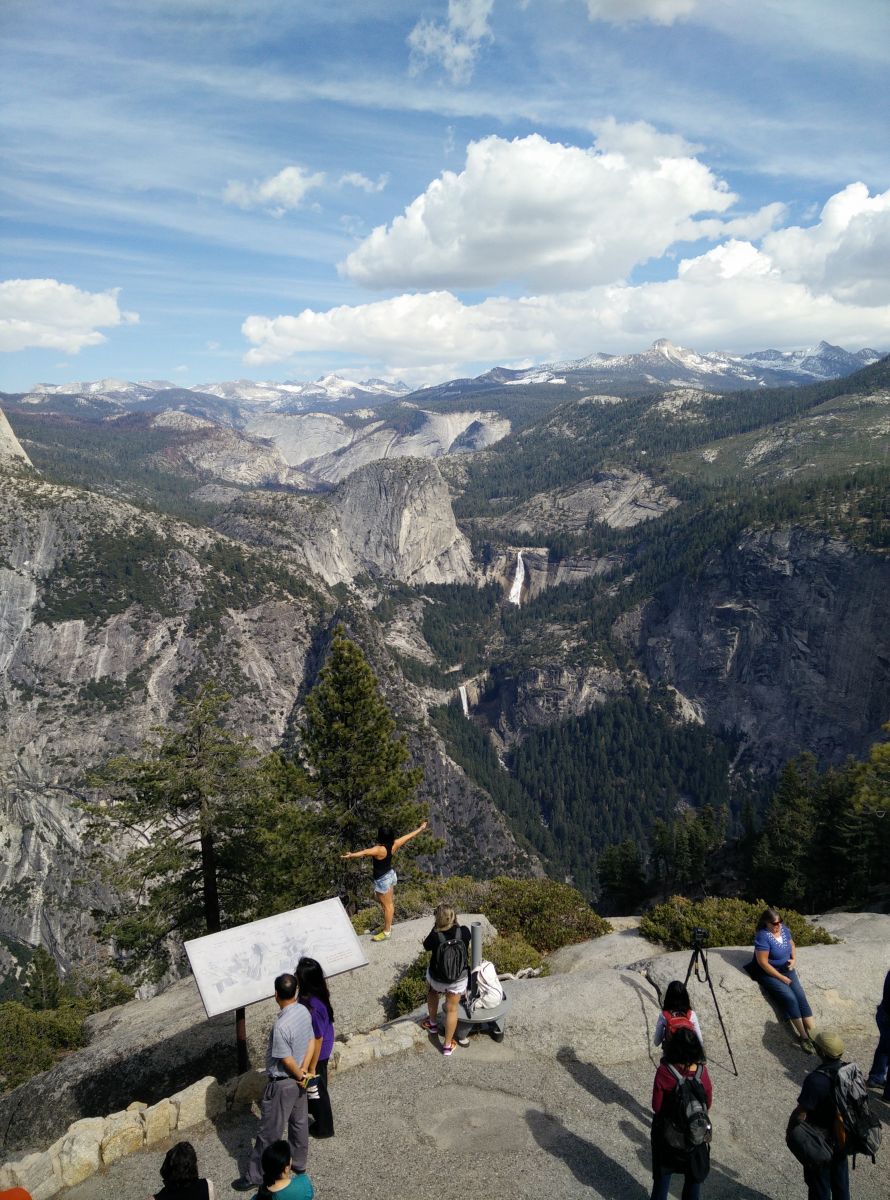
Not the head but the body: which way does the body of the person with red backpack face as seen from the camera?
away from the camera

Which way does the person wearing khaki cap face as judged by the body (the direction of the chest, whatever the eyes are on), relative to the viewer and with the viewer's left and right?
facing away from the viewer and to the left of the viewer

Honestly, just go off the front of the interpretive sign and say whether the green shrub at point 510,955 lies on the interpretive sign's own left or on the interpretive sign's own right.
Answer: on the interpretive sign's own left

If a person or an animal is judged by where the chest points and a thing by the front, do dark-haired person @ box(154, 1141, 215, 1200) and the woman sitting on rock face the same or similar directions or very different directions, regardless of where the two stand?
very different directions

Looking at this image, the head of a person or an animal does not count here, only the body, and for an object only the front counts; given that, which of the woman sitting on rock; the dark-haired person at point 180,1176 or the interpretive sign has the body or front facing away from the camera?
the dark-haired person

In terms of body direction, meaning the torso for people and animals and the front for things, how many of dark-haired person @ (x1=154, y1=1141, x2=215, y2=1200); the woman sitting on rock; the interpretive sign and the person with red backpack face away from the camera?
2

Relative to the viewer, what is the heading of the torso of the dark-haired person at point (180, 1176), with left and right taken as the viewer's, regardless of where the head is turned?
facing away from the viewer

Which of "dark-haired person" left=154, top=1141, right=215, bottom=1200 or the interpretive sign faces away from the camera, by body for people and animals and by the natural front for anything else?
the dark-haired person

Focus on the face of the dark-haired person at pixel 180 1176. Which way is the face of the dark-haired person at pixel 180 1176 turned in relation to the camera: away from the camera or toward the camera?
away from the camera

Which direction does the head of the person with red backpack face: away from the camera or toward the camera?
away from the camera

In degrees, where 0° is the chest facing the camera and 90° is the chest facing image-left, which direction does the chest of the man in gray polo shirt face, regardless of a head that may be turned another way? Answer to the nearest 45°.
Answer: approximately 135°

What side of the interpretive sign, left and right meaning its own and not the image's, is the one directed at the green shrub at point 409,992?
left
